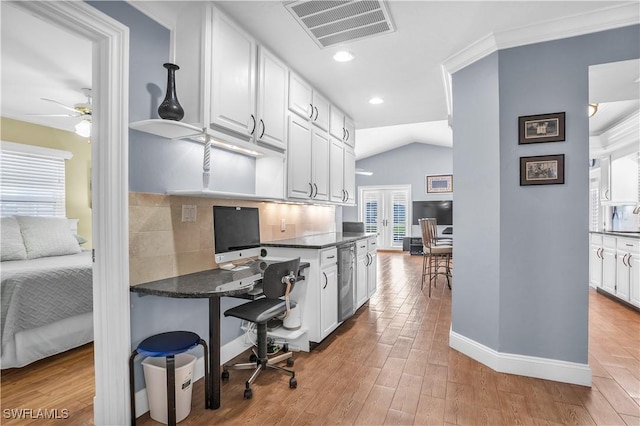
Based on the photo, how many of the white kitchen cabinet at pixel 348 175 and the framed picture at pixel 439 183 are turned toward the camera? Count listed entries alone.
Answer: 1

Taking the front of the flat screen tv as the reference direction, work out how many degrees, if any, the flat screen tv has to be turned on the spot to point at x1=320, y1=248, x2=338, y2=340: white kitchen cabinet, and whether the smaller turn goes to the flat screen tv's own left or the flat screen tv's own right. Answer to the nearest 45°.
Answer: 0° — it already faces it

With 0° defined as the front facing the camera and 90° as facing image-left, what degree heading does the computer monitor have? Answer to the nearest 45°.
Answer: approximately 315°

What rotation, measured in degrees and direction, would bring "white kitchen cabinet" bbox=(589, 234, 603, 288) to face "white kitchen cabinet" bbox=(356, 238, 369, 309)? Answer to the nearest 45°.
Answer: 0° — it already faces it

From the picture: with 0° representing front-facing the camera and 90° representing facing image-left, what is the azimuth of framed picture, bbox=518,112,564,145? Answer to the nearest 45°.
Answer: approximately 0°

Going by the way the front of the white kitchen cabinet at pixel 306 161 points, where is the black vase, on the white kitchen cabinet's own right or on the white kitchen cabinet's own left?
on the white kitchen cabinet's own right

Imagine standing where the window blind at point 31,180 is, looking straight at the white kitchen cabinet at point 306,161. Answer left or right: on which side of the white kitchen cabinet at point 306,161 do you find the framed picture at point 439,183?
left

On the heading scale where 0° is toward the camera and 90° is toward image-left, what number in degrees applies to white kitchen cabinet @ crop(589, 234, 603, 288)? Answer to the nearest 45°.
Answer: approximately 45°

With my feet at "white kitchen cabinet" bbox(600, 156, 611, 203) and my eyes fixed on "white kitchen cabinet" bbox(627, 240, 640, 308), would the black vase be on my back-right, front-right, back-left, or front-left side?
front-right

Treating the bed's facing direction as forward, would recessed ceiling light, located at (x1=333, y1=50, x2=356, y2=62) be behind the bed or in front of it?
in front

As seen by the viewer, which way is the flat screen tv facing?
toward the camera

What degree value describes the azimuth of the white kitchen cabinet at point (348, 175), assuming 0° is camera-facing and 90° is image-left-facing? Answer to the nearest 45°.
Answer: approximately 270°

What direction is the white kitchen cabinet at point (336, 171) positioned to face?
to the viewer's right

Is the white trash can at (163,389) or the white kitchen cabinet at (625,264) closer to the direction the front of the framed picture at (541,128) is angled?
the white trash can

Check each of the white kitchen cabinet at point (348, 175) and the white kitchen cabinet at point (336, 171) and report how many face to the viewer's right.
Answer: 2
